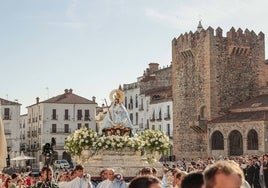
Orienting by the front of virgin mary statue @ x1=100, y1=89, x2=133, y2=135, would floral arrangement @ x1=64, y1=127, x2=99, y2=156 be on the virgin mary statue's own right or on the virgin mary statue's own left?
on the virgin mary statue's own right

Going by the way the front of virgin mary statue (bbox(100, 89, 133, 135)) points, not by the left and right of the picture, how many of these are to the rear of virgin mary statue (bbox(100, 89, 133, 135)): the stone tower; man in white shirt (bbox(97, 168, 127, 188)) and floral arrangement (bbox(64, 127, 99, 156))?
1

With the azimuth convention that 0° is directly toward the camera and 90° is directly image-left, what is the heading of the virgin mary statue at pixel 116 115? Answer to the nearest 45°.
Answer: approximately 0°

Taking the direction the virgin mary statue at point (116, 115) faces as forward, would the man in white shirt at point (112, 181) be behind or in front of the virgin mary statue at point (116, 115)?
in front

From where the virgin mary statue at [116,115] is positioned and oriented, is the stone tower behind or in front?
behind
